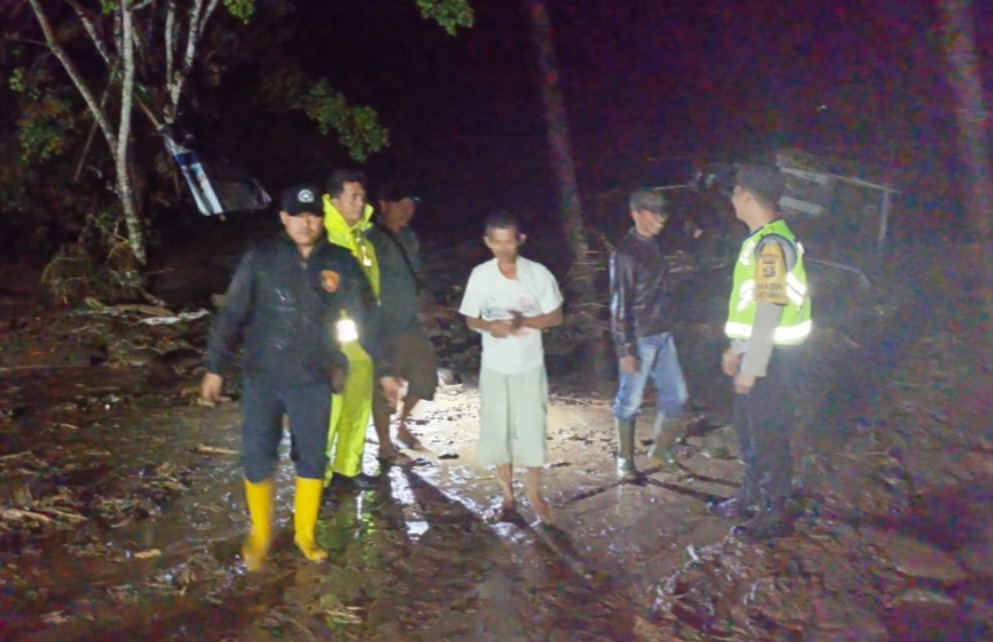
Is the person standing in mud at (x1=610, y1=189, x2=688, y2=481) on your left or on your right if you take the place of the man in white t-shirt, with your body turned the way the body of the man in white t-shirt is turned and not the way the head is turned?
on your left

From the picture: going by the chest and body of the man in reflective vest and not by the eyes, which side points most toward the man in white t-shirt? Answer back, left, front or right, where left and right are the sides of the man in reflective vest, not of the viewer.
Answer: front

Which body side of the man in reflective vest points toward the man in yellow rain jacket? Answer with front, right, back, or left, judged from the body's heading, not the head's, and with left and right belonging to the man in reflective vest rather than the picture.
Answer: front

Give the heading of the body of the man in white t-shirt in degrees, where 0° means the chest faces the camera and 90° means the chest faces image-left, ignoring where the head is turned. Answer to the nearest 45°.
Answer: approximately 0°
